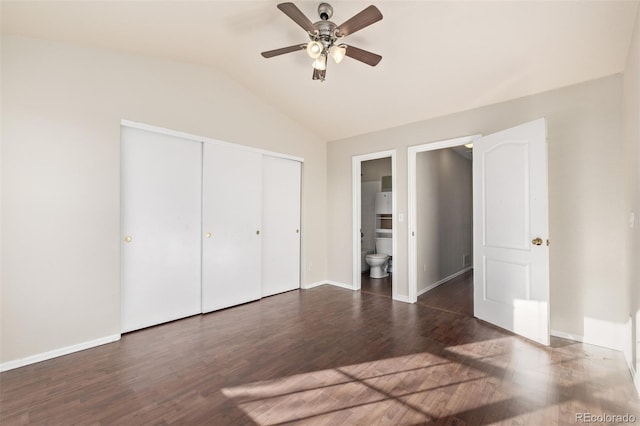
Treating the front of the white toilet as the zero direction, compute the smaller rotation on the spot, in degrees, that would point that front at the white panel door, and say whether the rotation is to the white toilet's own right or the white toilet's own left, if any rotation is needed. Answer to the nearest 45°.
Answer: approximately 90° to the white toilet's own left

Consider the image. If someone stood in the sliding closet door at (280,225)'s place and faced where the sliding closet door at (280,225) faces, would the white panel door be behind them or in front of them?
in front

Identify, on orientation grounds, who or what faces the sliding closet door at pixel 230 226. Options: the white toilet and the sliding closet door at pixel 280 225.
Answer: the white toilet

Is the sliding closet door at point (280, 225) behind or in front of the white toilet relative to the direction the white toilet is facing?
in front

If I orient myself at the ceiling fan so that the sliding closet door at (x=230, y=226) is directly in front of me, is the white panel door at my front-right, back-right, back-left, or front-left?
back-right

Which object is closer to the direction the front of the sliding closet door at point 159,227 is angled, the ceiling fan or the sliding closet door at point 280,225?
the ceiling fan

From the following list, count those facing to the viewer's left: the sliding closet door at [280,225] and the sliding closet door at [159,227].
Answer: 0

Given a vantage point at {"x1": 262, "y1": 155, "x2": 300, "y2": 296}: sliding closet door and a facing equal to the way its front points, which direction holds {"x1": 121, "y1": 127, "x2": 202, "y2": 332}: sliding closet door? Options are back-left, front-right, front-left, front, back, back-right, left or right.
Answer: right

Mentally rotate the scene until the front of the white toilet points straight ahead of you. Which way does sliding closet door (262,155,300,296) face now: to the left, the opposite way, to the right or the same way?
to the left

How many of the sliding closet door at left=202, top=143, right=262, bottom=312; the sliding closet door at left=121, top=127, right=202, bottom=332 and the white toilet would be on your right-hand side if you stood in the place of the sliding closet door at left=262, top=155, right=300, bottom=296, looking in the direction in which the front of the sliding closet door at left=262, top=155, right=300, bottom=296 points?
2

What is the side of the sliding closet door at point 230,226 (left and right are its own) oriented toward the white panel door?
front

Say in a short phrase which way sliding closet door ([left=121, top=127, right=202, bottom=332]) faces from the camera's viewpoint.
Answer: facing the viewer and to the right of the viewer

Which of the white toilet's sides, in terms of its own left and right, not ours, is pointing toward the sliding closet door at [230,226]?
front
